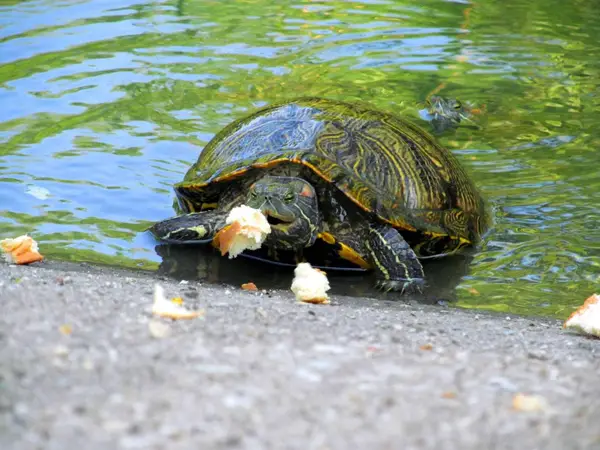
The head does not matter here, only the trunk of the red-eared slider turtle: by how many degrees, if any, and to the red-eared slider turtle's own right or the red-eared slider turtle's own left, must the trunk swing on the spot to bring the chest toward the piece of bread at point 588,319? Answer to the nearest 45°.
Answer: approximately 90° to the red-eared slider turtle's own left

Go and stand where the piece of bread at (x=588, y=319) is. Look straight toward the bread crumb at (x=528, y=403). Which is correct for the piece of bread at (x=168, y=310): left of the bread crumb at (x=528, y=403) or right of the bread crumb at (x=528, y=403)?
right

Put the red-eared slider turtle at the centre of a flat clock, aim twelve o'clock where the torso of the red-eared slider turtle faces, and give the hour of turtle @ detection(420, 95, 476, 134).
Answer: The turtle is roughly at 5 o'clock from the red-eared slider turtle.

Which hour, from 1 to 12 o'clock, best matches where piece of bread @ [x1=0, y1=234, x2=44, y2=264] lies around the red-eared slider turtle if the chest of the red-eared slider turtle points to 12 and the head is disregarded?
The piece of bread is roughly at 1 o'clock from the red-eared slider turtle.

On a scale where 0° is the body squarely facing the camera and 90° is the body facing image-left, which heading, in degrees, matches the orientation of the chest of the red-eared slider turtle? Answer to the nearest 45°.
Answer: approximately 45°

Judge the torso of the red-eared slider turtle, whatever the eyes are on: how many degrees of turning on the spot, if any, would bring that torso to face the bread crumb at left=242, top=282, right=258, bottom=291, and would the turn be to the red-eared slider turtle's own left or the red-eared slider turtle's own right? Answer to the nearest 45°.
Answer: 0° — it already faces it

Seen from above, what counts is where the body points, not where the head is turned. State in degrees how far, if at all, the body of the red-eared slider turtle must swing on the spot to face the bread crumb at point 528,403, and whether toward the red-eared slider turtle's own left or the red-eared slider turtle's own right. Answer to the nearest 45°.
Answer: approximately 45° to the red-eared slider turtle's own left
